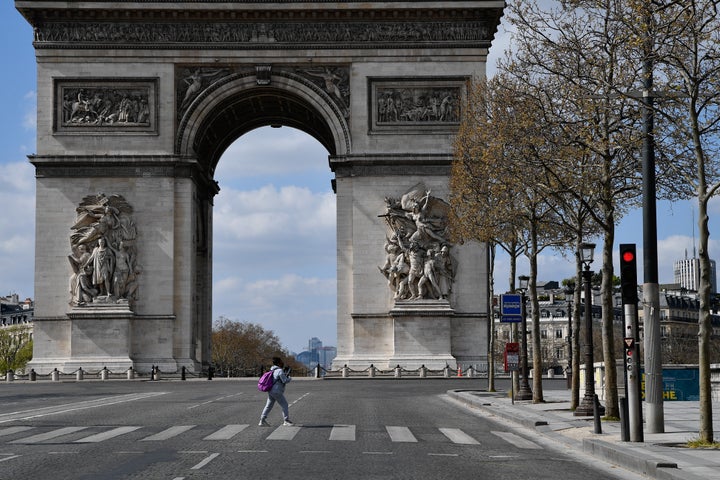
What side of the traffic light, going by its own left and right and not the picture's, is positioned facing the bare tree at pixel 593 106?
back

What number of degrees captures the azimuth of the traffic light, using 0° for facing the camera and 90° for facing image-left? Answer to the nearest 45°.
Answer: approximately 0°

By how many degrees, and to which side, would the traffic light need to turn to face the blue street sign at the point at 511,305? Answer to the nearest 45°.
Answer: approximately 180°

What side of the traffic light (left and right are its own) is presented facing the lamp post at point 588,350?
back

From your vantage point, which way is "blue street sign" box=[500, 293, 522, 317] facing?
toward the camera

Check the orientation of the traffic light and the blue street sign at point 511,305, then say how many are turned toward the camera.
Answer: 2

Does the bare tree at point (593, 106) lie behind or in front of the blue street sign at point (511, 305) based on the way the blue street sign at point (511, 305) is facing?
in front

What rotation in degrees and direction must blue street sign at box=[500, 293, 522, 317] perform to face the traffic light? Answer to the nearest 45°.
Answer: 0° — it already faces it
